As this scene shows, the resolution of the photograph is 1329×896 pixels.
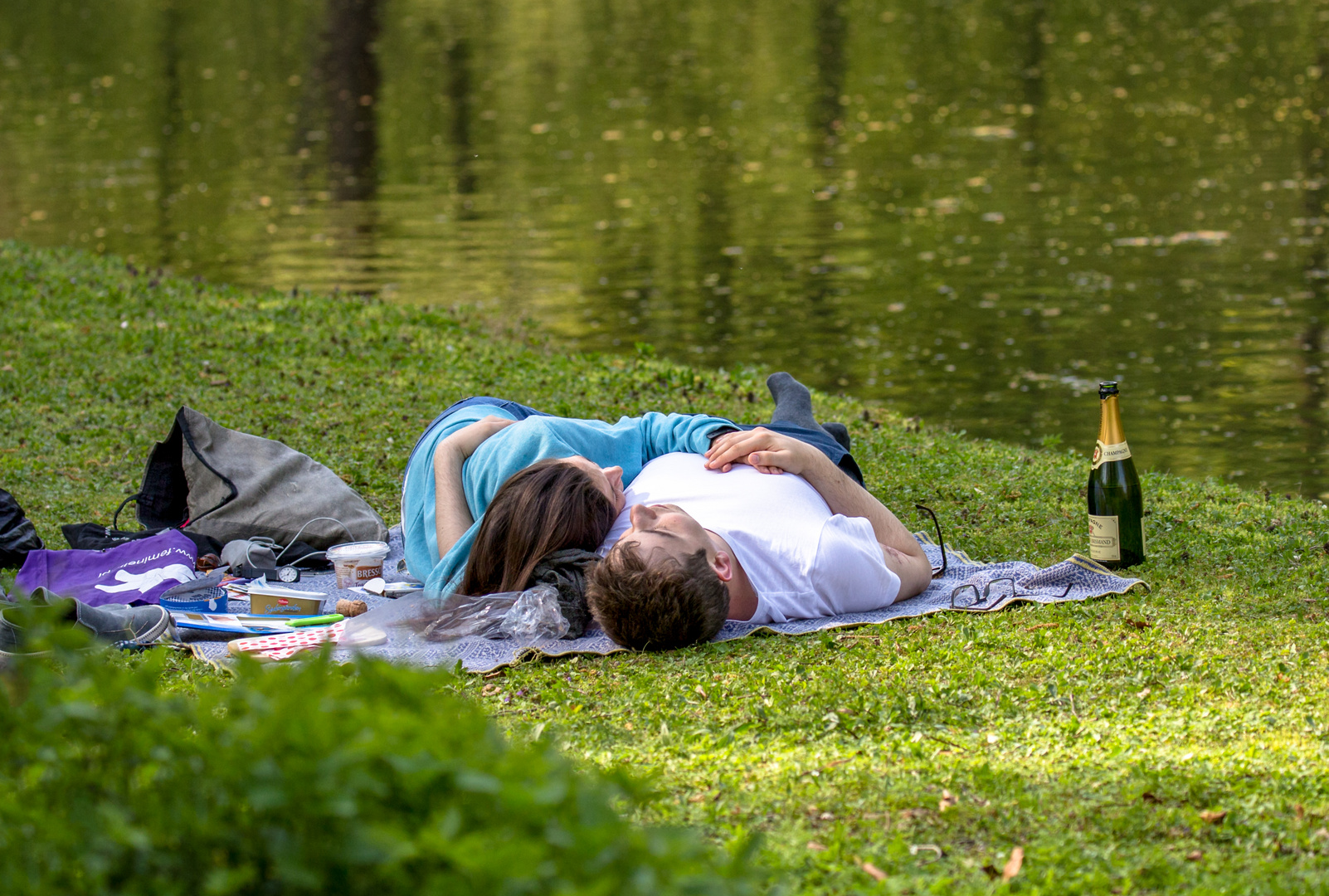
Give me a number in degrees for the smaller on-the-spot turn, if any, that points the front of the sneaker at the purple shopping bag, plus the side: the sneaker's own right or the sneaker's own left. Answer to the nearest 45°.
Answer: approximately 90° to the sneaker's own left

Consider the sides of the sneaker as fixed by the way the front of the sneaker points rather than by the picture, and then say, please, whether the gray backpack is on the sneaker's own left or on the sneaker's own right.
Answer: on the sneaker's own left

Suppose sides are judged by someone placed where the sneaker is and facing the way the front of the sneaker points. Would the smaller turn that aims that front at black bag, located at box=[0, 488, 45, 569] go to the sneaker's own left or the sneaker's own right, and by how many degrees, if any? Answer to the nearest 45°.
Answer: approximately 90° to the sneaker's own left

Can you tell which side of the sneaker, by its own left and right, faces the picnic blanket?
front

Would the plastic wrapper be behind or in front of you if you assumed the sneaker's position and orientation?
in front

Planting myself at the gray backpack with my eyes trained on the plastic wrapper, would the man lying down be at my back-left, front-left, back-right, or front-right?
front-left

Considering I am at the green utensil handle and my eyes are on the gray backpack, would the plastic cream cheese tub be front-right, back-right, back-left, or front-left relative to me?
front-right

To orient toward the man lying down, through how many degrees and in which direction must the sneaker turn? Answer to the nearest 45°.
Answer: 0° — it already faces them

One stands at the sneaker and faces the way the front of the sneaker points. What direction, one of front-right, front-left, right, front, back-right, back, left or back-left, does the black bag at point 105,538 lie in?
left

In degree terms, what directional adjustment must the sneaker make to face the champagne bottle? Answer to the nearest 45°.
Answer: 0° — it already faces it

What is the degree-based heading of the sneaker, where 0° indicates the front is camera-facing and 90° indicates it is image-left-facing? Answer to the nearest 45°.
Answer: approximately 270°
